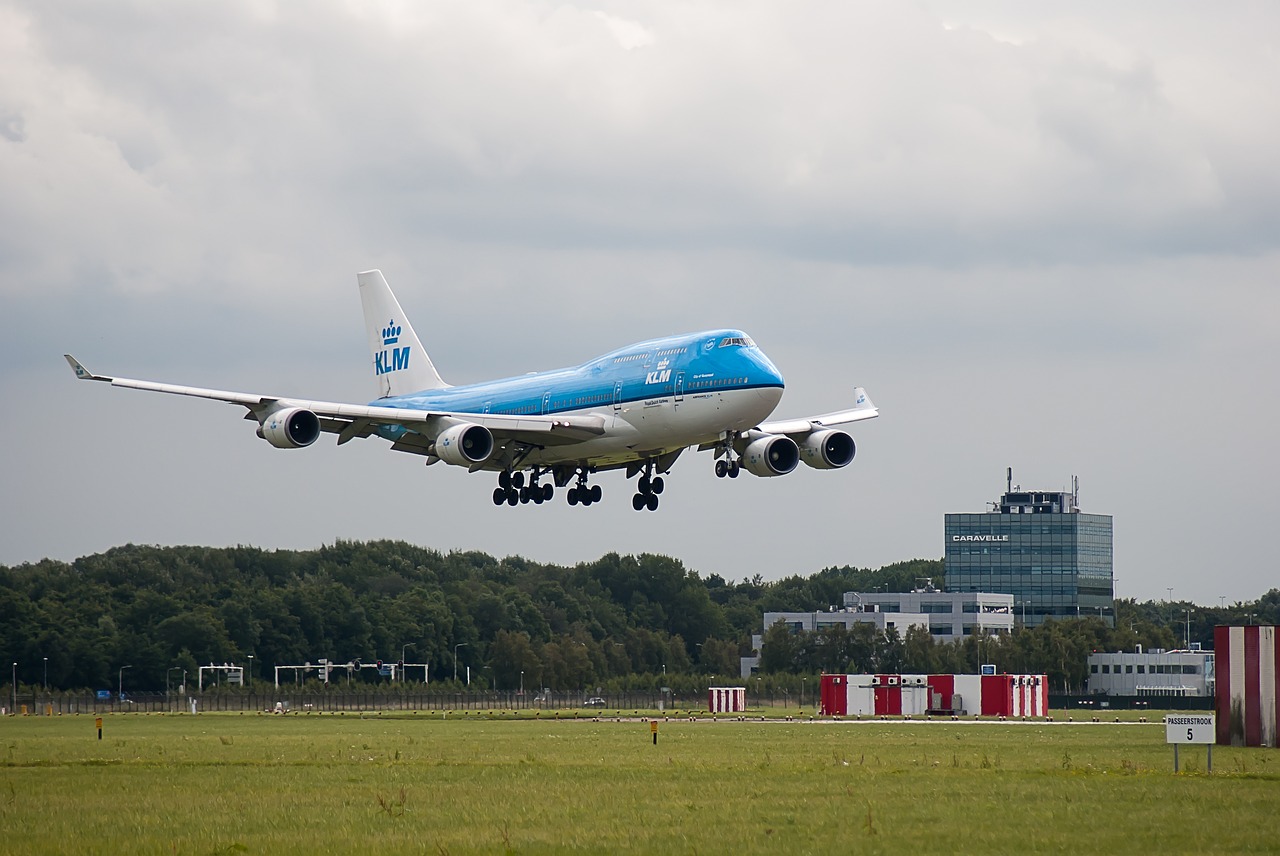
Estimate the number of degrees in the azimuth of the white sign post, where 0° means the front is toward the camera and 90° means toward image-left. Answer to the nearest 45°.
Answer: approximately 0°
